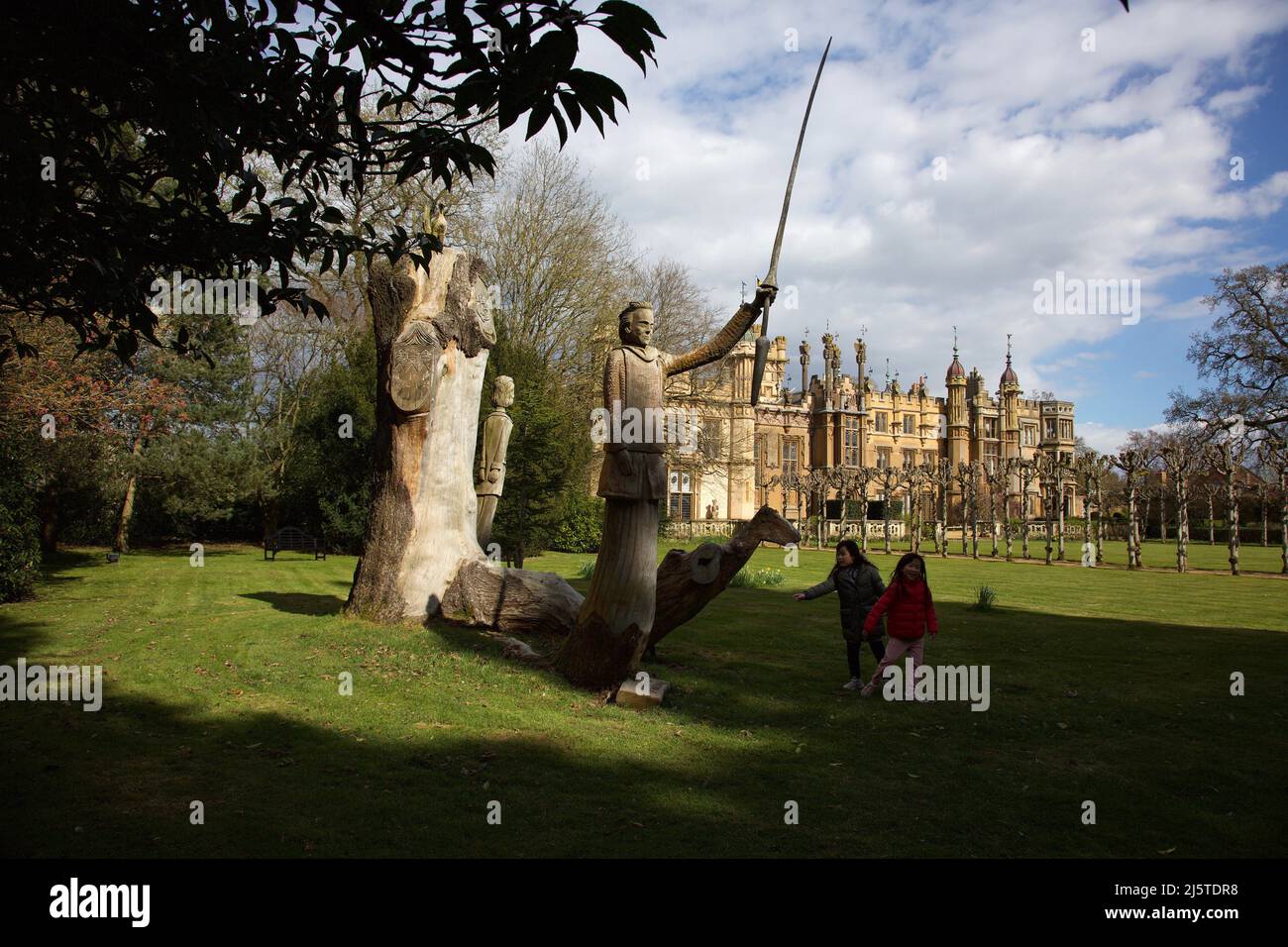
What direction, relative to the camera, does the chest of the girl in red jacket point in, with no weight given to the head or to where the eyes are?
toward the camera

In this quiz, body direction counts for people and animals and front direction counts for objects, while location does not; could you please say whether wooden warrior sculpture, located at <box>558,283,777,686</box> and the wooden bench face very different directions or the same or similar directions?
same or similar directions

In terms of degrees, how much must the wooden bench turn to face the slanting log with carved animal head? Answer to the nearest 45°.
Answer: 0° — it already faces it

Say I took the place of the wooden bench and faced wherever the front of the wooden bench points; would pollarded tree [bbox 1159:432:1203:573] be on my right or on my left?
on my left

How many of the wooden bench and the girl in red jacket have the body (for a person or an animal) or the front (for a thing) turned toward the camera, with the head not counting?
2

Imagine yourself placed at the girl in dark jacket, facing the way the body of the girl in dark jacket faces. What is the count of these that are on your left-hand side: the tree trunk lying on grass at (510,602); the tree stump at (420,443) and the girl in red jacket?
1

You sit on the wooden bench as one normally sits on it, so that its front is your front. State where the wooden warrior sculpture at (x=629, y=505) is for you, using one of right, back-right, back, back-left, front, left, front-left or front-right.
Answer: front

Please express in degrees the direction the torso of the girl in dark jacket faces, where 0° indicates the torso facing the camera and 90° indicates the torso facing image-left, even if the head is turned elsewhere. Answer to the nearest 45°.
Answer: approximately 45°

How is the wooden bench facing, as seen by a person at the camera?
facing the viewer

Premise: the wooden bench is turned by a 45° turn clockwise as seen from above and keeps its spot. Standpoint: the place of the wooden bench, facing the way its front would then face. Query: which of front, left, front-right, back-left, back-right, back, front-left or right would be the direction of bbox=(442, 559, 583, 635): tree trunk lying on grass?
front-left

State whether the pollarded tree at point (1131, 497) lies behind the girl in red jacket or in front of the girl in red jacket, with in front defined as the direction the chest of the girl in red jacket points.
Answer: behind

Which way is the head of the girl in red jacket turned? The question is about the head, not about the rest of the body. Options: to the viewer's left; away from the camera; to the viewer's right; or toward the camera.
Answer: toward the camera
